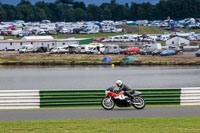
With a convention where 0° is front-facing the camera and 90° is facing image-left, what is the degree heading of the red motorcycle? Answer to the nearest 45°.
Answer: approximately 90°

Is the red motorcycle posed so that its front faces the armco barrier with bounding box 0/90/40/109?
yes

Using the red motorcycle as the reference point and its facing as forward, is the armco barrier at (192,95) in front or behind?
behind
